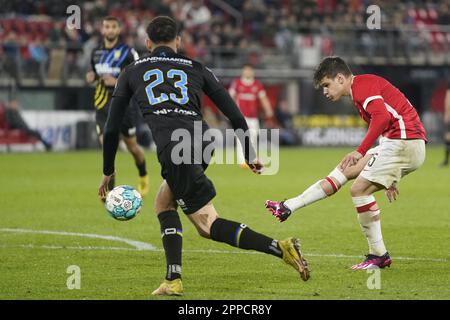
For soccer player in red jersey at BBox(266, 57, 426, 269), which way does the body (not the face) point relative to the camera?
to the viewer's left

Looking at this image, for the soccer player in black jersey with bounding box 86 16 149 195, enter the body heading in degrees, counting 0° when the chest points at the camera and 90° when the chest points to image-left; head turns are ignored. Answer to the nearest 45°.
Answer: approximately 0°

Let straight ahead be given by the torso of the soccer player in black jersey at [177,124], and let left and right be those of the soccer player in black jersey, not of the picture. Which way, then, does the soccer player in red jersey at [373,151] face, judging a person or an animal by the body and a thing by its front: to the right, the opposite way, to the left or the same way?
to the left

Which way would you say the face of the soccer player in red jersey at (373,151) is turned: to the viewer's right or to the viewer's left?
to the viewer's left

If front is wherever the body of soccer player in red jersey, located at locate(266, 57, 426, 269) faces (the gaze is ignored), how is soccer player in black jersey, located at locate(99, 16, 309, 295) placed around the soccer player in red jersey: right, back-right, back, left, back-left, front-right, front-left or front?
front-left

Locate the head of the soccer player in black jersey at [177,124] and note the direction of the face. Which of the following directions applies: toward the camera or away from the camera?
away from the camera

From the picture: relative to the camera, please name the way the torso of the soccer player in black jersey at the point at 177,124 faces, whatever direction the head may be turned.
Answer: away from the camera

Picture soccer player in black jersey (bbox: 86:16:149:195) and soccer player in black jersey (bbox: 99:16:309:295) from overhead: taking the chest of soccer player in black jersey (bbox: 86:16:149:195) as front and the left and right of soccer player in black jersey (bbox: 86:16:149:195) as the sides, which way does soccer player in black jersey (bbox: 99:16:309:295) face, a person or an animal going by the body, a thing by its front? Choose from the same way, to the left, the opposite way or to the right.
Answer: the opposite way

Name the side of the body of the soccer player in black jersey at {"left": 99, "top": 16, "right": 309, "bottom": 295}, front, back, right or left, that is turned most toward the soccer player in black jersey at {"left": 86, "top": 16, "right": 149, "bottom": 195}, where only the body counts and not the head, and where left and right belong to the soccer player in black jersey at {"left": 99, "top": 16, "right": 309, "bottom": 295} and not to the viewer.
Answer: front

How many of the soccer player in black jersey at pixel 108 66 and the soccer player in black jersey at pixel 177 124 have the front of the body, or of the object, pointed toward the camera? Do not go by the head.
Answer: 1

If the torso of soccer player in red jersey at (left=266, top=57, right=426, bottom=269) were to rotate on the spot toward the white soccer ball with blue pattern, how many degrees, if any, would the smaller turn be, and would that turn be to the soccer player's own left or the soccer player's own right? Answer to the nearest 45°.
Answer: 0° — they already face it

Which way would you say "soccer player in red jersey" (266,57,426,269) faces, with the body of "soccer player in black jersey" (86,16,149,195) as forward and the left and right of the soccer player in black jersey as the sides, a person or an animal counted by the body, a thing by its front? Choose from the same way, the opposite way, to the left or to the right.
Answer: to the right

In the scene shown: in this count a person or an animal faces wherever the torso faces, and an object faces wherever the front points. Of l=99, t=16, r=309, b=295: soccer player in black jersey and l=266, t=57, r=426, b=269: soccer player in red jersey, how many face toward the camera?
0

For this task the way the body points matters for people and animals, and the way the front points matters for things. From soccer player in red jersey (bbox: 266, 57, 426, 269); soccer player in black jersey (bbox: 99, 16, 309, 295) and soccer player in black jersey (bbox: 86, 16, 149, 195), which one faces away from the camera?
soccer player in black jersey (bbox: 99, 16, 309, 295)
